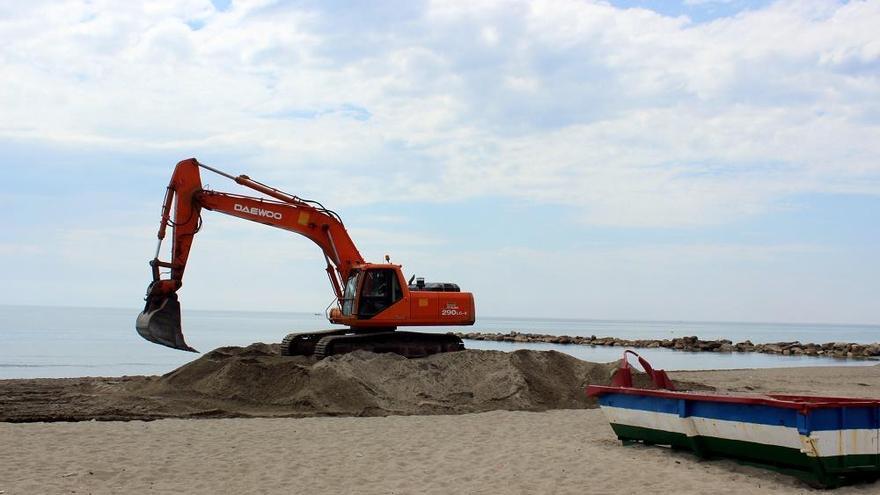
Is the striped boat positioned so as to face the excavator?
yes

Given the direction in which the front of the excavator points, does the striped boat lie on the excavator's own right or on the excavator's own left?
on the excavator's own left

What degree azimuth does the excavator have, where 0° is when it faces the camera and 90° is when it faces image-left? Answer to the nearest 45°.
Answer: approximately 90°

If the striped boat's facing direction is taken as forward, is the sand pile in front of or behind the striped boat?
in front

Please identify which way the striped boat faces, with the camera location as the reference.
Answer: facing away from the viewer and to the left of the viewer

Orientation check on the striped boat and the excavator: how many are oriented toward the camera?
0
